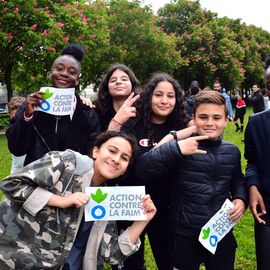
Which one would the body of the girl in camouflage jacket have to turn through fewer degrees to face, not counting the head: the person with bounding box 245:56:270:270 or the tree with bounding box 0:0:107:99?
the person

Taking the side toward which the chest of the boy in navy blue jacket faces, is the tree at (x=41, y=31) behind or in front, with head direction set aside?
behind

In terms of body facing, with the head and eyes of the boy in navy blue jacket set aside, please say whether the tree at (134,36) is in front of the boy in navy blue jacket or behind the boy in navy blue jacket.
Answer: behind
